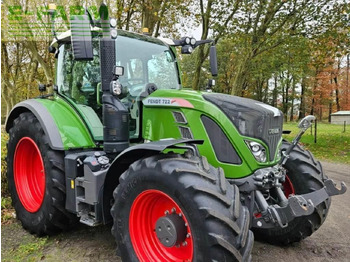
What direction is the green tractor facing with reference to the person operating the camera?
facing the viewer and to the right of the viewer
